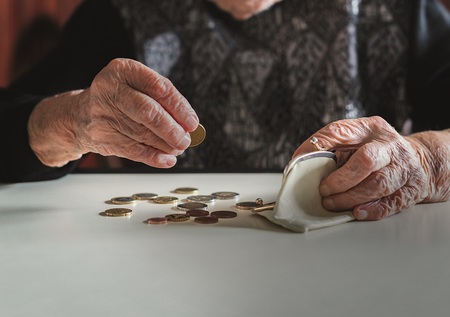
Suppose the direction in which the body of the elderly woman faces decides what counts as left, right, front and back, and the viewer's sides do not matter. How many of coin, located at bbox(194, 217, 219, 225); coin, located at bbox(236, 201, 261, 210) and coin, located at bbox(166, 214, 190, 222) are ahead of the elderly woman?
3

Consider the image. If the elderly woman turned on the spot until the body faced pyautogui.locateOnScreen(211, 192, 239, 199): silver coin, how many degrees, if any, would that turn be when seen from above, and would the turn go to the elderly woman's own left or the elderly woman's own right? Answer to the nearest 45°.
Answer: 0° — they already face it

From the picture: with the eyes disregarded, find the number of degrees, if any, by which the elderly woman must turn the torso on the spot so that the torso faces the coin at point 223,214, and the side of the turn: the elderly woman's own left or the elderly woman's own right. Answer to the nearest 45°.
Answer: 0° — they already face it

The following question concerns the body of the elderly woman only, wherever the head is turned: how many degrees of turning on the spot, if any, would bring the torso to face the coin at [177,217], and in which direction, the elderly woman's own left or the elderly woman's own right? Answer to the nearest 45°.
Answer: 0° — they already face it

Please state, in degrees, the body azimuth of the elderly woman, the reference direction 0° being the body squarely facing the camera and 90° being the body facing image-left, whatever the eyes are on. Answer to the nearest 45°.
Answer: approximately 0°

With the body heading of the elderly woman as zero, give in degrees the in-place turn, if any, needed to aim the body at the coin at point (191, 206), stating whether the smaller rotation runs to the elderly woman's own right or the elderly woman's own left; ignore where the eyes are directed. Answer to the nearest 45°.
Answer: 0° — they already face it

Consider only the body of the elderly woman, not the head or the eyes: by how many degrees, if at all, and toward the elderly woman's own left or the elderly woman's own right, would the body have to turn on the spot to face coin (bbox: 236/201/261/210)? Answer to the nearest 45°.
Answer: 0° — they already face it

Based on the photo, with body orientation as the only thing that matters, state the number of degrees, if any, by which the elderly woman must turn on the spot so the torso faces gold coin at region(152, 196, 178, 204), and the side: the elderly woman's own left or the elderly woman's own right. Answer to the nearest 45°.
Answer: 0° — they already face it
